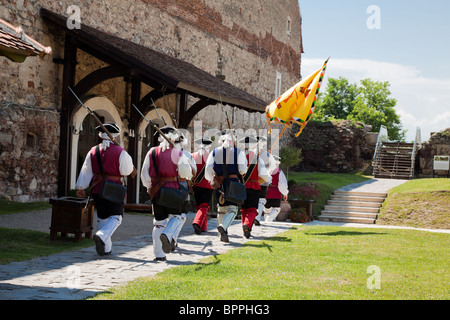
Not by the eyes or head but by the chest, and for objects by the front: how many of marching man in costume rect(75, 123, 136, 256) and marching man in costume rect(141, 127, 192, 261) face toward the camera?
0

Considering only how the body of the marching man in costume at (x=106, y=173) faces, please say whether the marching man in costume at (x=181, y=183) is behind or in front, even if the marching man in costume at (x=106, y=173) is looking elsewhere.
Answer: in front

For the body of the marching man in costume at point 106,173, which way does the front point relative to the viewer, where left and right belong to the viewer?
facing away from the viewer and to the right of the viewer

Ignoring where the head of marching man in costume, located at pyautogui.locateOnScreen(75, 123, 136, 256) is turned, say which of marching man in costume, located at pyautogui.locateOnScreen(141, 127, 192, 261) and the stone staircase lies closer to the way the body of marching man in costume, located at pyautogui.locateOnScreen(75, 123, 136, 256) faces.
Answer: the stone staircase

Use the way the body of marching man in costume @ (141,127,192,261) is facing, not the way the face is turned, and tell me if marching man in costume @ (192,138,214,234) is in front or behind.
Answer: in front

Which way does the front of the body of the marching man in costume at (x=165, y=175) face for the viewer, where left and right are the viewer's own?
facing away from the viewer and to the right of the viewer

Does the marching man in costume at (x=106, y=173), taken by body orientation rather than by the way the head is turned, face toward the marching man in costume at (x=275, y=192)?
yes

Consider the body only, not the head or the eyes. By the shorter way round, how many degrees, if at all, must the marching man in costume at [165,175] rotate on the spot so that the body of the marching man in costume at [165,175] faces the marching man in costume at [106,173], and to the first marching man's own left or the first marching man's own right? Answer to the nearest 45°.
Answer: approximately 135° to the first marching man's own left
